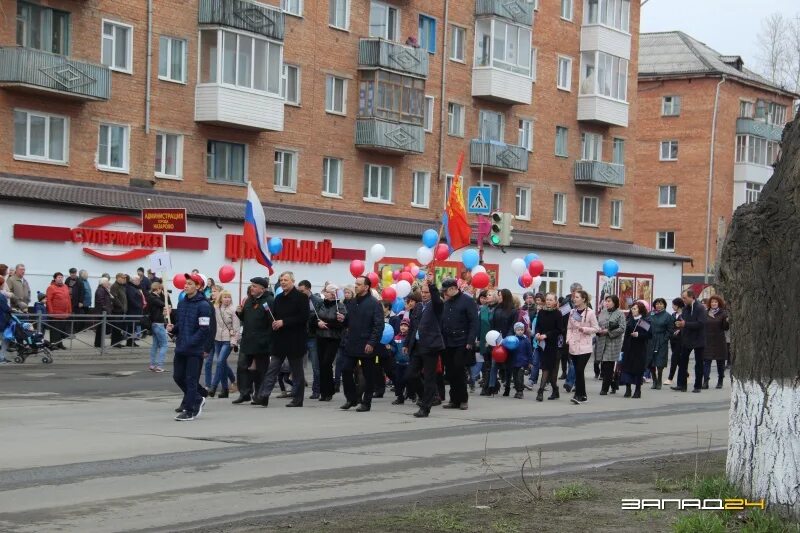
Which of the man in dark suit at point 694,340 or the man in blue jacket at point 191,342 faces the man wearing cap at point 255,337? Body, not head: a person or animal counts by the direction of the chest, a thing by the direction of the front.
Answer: the man in dark suit

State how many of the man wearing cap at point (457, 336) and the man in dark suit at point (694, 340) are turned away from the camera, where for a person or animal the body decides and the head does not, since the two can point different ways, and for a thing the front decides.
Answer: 0

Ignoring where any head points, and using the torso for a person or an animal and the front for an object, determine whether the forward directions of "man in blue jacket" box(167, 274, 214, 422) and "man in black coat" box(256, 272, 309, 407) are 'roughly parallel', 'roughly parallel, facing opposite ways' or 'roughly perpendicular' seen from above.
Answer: roughly parallel

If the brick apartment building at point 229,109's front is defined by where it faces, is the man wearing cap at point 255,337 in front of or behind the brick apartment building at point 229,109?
in front

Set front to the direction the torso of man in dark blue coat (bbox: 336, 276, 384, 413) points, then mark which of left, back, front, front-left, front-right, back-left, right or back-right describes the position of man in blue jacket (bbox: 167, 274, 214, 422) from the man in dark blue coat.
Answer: front

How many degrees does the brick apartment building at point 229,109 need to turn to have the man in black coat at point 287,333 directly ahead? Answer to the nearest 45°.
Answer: approximately 45° to its right

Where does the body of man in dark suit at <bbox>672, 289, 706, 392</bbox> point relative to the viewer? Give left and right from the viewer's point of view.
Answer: facing the viewer and to the left of the viewer

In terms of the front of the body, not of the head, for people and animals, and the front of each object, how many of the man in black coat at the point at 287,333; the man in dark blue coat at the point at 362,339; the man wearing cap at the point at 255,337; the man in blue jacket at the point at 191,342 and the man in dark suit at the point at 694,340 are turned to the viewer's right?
0

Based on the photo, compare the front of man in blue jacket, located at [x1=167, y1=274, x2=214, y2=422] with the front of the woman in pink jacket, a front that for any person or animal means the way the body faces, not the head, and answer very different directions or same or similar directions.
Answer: same or similar directions

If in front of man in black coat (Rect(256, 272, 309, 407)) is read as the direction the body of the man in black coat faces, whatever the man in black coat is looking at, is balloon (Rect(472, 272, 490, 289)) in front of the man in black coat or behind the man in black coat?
behind

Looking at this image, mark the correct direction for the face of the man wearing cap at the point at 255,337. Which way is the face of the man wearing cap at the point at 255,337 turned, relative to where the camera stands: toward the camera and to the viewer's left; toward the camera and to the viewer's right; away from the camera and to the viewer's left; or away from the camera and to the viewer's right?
toward the camera and to the viewer's left

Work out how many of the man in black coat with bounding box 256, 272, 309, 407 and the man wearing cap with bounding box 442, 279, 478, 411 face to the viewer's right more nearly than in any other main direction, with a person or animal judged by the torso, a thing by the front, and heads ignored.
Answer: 0

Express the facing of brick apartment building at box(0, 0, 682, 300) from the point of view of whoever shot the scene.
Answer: facing the viewer and to the right of the viewer

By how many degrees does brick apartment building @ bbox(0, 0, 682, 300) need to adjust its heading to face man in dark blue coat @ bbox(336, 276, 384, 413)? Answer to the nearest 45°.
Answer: approximately 45° to its right

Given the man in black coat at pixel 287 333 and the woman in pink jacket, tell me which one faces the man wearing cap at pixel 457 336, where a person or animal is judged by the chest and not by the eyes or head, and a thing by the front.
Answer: the woman in pink jacket
